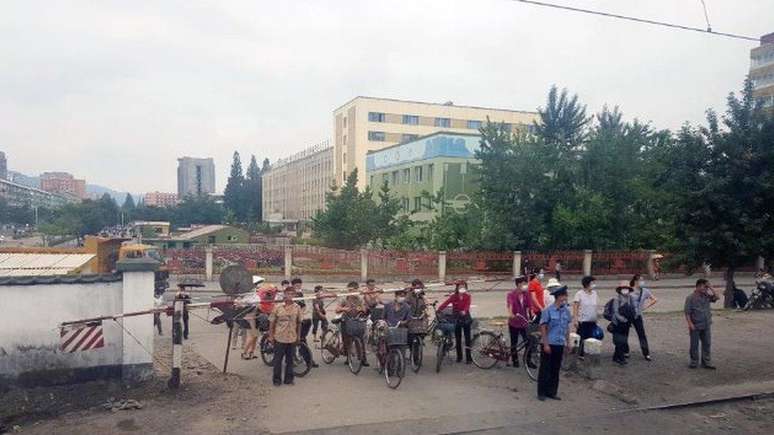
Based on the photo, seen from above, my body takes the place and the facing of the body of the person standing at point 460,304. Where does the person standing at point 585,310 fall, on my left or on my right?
on my left

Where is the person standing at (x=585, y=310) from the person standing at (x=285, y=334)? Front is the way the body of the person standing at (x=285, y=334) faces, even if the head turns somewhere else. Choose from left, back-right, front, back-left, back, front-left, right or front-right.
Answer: left

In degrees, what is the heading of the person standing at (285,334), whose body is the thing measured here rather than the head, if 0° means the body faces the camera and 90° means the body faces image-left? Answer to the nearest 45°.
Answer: approximately 0°

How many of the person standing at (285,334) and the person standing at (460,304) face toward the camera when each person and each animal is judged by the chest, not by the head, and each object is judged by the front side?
2

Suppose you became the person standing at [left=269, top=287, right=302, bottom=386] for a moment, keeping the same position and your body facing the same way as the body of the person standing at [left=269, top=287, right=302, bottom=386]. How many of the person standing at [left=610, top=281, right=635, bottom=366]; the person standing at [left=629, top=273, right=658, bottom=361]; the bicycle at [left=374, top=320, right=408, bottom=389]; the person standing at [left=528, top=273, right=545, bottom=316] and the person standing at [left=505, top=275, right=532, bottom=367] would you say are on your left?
5

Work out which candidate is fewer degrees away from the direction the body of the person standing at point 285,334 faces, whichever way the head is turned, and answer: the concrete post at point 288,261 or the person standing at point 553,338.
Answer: the person standing

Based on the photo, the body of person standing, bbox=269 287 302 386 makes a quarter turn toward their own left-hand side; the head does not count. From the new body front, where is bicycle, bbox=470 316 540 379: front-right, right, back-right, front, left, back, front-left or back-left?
front

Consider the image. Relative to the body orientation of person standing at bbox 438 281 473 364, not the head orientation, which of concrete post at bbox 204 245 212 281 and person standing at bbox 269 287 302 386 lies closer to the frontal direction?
the person standing

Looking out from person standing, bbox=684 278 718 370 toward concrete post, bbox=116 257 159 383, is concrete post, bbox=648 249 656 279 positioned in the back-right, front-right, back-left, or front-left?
back-right

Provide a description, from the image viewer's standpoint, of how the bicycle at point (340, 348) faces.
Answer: facing the viewer and to the right of the viewer
